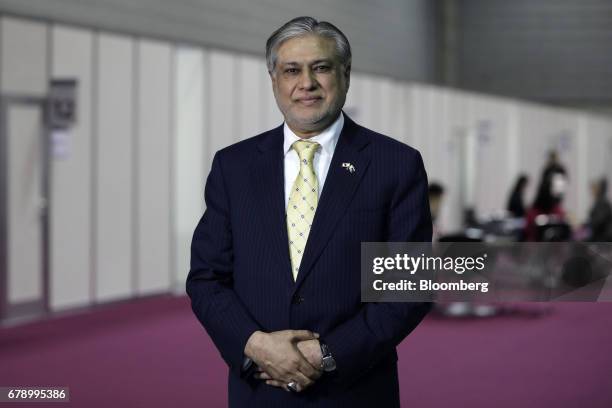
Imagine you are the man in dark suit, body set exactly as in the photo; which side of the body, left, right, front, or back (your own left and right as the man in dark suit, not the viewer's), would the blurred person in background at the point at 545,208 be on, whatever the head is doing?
back

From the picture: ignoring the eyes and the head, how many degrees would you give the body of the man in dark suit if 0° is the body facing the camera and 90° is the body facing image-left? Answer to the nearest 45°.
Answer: approximately 0°
